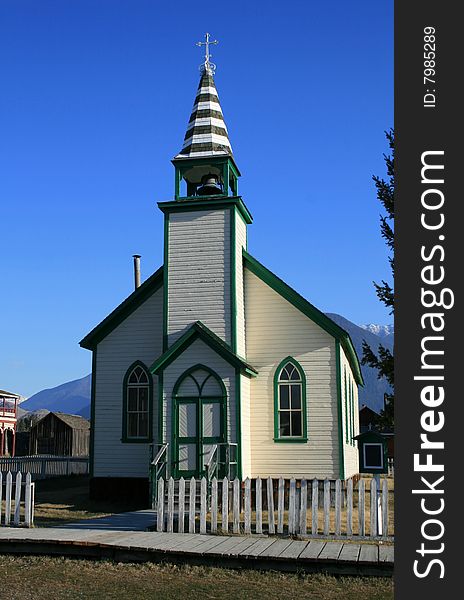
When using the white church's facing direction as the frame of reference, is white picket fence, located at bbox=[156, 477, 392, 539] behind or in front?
in front

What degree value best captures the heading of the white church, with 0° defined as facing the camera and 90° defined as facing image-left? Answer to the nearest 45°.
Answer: approximately 0°
